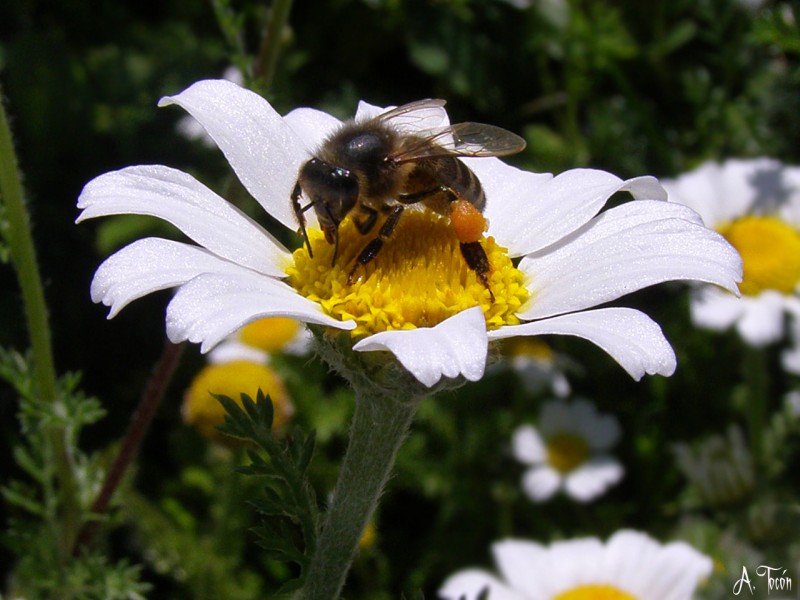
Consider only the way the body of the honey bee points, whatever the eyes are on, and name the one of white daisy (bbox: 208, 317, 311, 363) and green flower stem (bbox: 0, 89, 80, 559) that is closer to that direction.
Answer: the green flower stem

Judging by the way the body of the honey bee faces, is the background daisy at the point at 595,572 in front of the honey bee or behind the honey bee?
behind

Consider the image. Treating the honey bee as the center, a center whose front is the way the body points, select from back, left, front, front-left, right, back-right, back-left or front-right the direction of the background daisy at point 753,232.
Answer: back

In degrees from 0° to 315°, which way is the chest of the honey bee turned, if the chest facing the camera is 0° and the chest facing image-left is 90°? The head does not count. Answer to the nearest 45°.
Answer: approximately 45°
